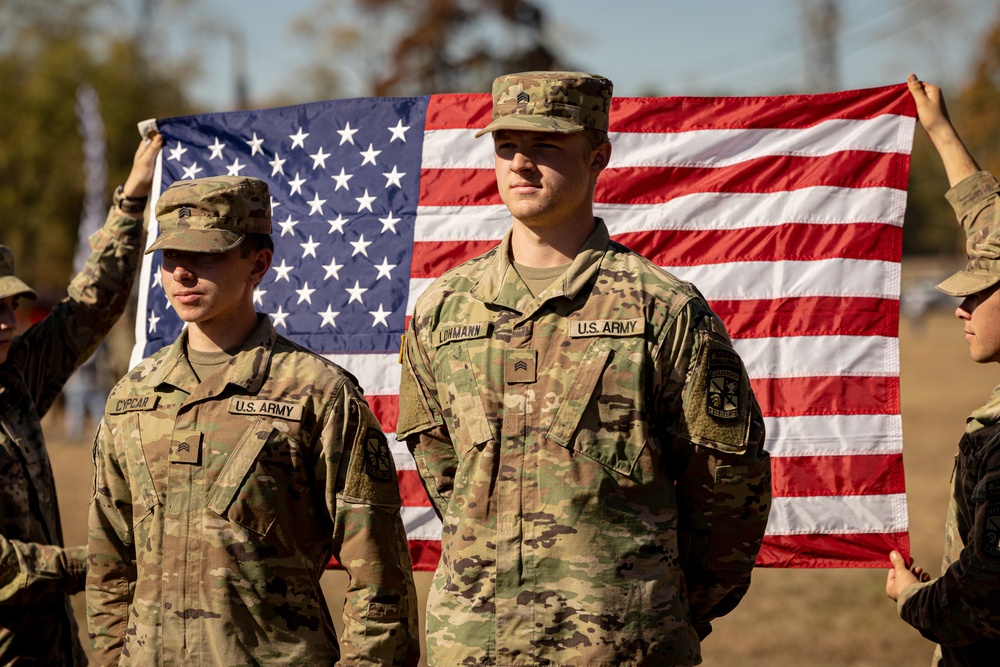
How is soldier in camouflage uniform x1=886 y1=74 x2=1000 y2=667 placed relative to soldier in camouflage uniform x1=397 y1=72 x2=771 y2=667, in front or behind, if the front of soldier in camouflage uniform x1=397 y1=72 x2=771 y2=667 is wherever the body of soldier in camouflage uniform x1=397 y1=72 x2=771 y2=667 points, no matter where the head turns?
behind

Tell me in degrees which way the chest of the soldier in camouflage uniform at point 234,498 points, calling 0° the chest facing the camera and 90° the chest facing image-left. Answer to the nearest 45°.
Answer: approximately 45°

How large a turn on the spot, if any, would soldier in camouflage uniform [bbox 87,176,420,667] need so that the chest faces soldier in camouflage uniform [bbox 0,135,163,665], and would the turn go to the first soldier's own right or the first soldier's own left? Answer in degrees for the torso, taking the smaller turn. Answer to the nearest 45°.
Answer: approximately 90° to the first soldier's own right

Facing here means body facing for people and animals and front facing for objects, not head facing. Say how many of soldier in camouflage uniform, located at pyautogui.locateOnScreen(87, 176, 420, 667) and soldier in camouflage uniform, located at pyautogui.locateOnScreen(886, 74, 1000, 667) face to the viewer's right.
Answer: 0

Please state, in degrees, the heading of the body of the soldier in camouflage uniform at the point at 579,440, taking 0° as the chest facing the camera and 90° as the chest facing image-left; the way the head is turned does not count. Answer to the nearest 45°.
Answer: approximately 45°

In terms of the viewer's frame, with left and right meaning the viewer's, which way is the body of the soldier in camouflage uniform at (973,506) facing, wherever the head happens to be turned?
facing to the left of the viewer

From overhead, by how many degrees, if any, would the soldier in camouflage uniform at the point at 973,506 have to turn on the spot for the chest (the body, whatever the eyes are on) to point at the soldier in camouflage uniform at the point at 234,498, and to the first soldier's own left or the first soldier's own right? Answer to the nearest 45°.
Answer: approximately 45° to the first soldier's own left

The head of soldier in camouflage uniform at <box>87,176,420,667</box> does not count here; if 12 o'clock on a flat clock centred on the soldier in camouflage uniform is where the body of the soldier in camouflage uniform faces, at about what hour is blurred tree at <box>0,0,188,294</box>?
The blurred tree is roughly at 4 o'clock from the soldier in camouflage uniform.

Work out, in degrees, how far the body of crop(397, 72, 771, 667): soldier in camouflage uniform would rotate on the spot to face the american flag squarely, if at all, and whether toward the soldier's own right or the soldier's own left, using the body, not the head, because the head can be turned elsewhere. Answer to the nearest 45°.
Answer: approximately 135° to the soldier's own right

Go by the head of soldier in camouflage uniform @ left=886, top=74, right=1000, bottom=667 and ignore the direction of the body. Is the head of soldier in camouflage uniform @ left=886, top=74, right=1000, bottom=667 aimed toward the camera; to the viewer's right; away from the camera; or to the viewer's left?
to the viewer's left

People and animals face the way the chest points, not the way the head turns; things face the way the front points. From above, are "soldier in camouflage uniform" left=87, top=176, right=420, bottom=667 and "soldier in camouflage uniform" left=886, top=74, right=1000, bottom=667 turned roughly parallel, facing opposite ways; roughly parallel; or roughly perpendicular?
roughly perpendicular
